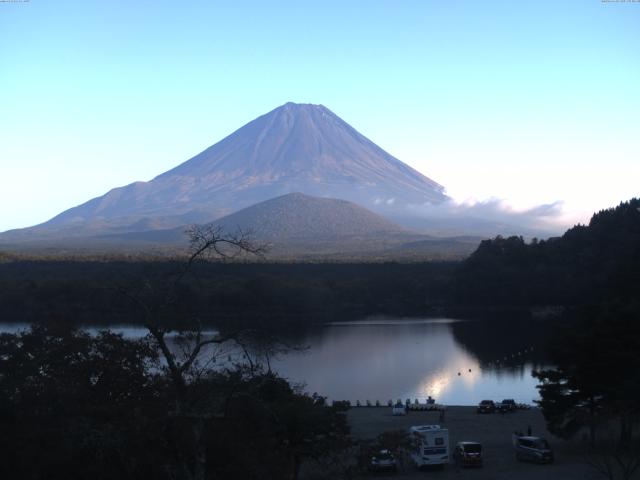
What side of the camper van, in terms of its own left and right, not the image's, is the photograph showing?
front

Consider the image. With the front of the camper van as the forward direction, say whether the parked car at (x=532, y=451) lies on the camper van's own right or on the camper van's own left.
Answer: on the camper van's own left

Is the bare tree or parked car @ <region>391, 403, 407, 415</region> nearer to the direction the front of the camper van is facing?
the bare tree

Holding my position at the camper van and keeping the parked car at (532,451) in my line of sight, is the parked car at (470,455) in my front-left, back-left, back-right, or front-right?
front-right

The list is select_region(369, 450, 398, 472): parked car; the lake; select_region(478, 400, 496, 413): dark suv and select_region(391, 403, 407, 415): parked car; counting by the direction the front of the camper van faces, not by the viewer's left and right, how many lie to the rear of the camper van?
3

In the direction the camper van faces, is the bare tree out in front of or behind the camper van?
in front

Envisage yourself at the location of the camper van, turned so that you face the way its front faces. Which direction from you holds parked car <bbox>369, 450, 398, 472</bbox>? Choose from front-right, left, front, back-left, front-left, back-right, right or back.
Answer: front-right

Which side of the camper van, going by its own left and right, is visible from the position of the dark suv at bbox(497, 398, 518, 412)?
back

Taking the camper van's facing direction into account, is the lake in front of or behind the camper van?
behind

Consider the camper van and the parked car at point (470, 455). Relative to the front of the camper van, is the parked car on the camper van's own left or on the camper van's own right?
on the camper van's own left

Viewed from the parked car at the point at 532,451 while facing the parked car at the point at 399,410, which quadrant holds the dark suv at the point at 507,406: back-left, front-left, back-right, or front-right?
front-right
